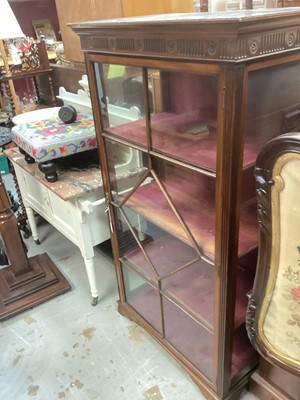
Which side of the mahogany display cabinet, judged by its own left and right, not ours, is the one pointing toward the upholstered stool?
right

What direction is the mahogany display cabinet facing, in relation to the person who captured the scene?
facing the viewer and to the left of the viewer

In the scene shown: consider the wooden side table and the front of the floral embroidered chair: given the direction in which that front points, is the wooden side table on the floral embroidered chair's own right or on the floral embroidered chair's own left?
on the floral embroidered chair's own right

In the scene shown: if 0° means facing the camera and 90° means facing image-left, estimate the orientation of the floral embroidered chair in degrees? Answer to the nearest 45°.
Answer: approximately 0°

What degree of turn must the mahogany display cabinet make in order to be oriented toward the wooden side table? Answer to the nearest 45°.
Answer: approximately 90° to its right

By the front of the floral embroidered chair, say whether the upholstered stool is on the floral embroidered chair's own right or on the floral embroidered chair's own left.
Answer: on the floral embroidered chair's own right
